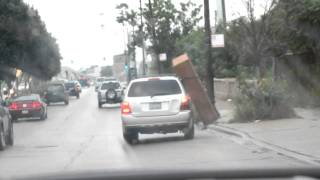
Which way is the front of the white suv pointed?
away from the camera

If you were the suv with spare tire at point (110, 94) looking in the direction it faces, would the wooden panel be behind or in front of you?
behind

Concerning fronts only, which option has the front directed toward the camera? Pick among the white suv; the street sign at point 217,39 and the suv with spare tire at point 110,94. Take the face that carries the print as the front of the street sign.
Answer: the street sign

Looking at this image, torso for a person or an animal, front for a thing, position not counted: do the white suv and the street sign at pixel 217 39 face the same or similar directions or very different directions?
very different directions

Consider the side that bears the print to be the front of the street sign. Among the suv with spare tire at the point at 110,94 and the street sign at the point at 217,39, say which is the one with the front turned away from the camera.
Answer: the suv with spare tire

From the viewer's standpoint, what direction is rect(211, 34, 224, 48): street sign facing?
toward the camera

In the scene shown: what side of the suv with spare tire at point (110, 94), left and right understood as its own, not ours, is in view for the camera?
back

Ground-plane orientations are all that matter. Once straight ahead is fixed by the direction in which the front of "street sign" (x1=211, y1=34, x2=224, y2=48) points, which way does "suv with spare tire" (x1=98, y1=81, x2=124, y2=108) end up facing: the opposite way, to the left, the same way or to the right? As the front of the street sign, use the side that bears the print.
the opposite way

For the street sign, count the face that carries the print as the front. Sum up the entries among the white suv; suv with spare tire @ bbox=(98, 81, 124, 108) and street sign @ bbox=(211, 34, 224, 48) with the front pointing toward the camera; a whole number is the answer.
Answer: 1
